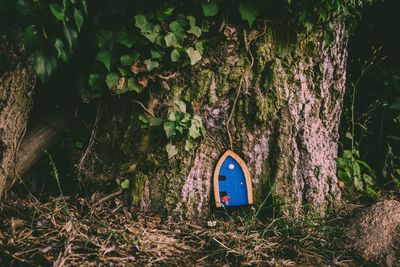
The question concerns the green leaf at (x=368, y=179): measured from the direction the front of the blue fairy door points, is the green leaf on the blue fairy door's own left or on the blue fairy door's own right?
on the blue fairy door's own left

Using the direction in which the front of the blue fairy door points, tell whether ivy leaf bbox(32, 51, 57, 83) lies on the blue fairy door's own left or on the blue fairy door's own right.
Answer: on the blue fairy door's own right

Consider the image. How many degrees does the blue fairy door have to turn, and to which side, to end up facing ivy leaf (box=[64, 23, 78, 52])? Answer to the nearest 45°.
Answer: approximately 45° to its right

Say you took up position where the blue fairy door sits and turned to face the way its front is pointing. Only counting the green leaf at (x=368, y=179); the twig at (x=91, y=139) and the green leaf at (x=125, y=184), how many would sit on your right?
2

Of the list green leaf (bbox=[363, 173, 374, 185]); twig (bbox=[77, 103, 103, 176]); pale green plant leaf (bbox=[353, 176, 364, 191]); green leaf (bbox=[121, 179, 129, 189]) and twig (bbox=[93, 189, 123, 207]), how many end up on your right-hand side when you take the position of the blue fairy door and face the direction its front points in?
3

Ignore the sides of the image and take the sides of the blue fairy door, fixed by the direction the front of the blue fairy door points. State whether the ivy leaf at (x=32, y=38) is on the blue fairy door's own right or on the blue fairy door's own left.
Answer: on the blue fairy door's own right

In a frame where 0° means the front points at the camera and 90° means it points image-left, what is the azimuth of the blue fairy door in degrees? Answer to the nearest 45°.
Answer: approximately 0°

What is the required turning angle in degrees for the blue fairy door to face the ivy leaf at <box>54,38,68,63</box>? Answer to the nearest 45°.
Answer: approximately 45° to its right

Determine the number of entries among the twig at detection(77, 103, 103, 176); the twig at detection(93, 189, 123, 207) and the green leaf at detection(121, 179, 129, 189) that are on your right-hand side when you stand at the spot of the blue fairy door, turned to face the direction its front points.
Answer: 3

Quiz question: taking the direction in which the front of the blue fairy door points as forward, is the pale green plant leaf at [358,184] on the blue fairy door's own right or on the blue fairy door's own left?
on the blue fairy door's own left

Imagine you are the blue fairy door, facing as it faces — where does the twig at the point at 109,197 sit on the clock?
The twig is roughly at 3 o'clock from the blue fairy door.
